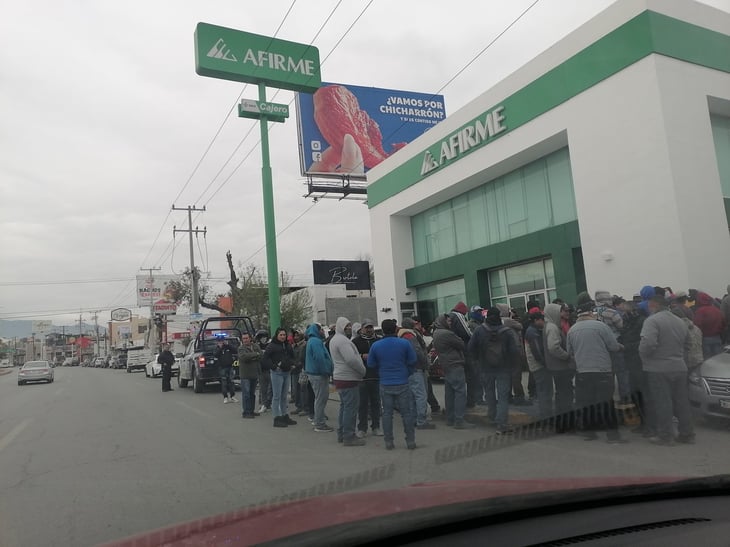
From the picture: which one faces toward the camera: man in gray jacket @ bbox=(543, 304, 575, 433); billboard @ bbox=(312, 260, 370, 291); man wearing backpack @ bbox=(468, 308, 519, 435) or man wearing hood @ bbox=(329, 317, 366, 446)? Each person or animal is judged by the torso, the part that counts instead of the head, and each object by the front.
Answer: the billboard

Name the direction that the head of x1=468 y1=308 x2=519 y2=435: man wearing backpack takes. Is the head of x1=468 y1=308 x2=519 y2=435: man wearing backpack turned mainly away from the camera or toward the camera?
away from the camera

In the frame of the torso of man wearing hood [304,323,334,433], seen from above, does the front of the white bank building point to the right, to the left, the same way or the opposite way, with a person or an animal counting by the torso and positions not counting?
the opposite way

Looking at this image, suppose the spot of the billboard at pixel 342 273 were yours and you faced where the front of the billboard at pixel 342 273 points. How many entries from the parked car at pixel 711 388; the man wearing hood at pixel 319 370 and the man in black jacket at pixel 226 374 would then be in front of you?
3
